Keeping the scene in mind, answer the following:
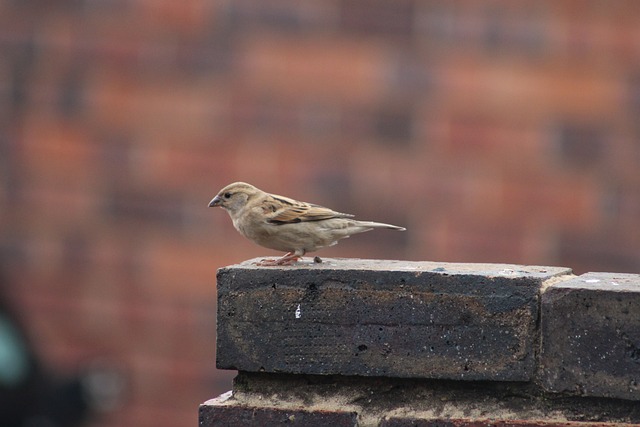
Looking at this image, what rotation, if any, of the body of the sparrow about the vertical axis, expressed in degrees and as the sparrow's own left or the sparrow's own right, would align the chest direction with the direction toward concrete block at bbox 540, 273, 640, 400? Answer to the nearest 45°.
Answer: approximately 135° to the sparrow's own left

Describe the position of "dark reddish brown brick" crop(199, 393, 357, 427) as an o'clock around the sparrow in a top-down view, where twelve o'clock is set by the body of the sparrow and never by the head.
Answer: The dark reddish brown brick is roughly at 9 o'clock from the sparrow.

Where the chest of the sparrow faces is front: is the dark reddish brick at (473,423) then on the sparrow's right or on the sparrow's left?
on the sparrow's left

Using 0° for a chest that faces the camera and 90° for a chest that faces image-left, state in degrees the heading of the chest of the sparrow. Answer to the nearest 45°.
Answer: approximately 90°
